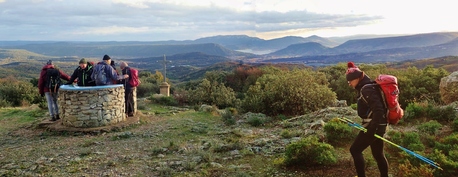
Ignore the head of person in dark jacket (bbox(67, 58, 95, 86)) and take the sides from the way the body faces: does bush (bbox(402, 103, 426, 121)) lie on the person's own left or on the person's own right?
on the person's own left

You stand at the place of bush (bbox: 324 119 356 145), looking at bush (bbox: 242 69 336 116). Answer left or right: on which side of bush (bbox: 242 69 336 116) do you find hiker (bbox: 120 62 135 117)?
left

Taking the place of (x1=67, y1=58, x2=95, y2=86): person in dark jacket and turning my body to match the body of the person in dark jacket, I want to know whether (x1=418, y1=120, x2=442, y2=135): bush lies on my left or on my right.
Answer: on my left

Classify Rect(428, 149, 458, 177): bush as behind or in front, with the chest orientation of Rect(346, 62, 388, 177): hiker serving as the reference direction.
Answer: behind

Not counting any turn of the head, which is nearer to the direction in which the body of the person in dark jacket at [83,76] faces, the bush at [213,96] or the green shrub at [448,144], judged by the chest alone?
the green shrub

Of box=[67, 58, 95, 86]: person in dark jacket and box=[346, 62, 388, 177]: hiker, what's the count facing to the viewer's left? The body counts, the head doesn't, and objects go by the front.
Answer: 1

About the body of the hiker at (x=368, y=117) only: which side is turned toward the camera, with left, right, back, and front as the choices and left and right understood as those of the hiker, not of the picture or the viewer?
left

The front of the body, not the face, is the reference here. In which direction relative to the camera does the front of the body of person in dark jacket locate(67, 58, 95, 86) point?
toward the camera

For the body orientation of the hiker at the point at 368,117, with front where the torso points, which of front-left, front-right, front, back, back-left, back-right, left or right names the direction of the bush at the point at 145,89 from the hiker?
front-right

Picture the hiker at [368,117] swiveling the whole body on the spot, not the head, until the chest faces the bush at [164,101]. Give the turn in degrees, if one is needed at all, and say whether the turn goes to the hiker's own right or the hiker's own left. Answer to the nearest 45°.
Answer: approximately 45° to the hiker's own right
